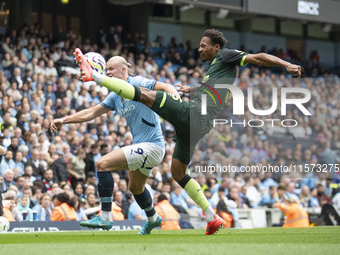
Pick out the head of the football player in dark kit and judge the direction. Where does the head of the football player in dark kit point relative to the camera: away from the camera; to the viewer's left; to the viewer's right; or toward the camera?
to the viewer's left

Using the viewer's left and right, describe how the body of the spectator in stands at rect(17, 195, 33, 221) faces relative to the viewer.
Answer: facing the viewer

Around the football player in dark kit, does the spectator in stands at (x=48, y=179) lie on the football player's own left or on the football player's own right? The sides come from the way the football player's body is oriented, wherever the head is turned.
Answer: on the football player's own right

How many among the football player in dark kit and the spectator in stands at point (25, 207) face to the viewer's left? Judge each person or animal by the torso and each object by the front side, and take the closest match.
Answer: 1

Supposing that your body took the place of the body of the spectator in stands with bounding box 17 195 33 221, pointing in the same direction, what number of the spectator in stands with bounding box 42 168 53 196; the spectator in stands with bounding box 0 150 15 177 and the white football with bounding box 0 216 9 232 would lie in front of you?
1

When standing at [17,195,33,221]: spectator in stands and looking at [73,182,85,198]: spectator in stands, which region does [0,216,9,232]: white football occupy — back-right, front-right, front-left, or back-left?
back-right

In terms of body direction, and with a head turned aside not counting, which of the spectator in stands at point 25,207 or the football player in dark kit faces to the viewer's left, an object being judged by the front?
the football player in dark kit

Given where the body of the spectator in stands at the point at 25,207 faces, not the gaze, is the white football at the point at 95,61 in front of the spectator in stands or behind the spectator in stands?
in front

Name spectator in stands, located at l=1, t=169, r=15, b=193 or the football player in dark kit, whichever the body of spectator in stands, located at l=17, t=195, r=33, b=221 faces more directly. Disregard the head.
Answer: the football player in dark kit

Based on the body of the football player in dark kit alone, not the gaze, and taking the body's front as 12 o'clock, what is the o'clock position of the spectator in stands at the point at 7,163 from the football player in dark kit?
The spectator in stands is roughly at 2 o'clock from the football player in dark kit.

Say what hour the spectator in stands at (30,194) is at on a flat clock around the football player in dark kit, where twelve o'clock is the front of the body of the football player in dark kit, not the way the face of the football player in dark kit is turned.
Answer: The spectator in stands is roughly at 2 o'clock from the football player in dark kit.

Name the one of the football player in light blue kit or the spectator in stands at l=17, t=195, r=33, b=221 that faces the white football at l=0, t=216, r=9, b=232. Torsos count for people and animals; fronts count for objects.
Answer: the spectator in stands

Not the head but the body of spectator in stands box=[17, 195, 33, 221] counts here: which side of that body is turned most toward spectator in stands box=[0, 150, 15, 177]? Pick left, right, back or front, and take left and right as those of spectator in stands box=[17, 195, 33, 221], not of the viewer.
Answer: back

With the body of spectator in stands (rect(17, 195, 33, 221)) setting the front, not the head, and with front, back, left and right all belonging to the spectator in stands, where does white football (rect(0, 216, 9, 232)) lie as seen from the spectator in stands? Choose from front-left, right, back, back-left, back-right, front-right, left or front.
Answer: front

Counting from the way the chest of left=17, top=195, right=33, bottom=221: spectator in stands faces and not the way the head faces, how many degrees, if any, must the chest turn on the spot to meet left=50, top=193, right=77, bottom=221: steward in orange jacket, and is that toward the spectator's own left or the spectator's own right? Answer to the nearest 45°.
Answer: approximately 45° to the spectator's own left

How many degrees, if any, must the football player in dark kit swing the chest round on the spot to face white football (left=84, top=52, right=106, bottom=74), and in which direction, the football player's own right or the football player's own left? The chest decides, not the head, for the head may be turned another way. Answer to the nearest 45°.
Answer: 0° — they already face it

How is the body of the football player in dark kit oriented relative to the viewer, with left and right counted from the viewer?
facing to the left of the viewer
